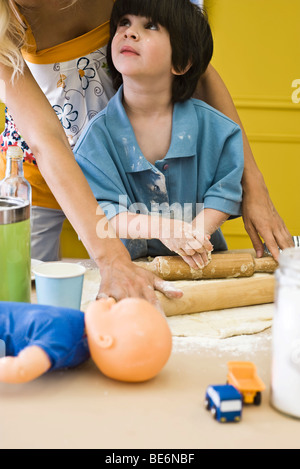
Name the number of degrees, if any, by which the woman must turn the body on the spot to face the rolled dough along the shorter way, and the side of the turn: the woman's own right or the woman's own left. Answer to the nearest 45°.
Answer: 0° — they already face it

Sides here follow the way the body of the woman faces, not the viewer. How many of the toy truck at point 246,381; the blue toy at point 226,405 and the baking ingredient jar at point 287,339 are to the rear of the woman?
0

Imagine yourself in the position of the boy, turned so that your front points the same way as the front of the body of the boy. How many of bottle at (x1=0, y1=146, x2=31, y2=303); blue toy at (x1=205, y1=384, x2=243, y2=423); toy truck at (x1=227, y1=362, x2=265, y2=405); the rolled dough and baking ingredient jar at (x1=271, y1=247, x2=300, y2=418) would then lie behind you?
0

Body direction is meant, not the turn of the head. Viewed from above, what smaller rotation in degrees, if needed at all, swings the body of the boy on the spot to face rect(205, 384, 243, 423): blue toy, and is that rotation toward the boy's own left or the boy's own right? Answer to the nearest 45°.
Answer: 0° — they already face it

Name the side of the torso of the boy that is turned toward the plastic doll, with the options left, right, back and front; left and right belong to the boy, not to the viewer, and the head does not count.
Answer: front

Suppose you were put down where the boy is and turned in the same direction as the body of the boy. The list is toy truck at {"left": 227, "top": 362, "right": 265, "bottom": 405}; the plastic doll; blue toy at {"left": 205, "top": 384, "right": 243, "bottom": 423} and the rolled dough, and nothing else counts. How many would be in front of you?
4

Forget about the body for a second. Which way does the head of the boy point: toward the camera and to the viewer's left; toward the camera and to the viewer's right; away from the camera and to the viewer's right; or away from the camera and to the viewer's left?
toward the camera and to the viewer's left

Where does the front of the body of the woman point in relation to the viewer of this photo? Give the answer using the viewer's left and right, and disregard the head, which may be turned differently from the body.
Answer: facing the viewer and to the right of the viewer

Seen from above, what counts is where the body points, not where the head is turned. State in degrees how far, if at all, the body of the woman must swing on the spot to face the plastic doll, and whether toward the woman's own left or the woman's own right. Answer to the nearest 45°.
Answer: approximately 45° to the woman's own right

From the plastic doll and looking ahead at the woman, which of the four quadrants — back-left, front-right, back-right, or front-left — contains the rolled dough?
front-right

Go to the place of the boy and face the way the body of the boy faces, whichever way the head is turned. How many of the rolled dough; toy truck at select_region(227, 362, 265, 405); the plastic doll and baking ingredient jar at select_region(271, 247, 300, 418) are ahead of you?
4

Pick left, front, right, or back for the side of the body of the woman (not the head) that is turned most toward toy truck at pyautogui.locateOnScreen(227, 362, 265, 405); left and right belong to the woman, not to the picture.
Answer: front
